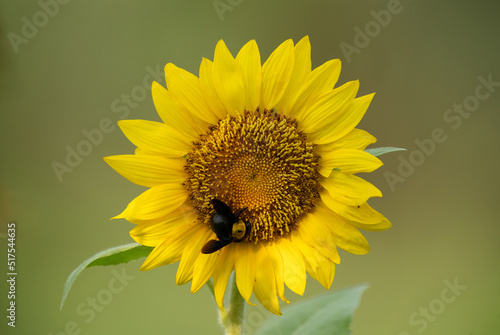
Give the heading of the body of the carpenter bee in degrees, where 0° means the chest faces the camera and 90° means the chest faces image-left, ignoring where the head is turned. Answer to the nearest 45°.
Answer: approximately 270°

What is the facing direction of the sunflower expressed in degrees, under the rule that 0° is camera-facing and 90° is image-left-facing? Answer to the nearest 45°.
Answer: approximately 0°
